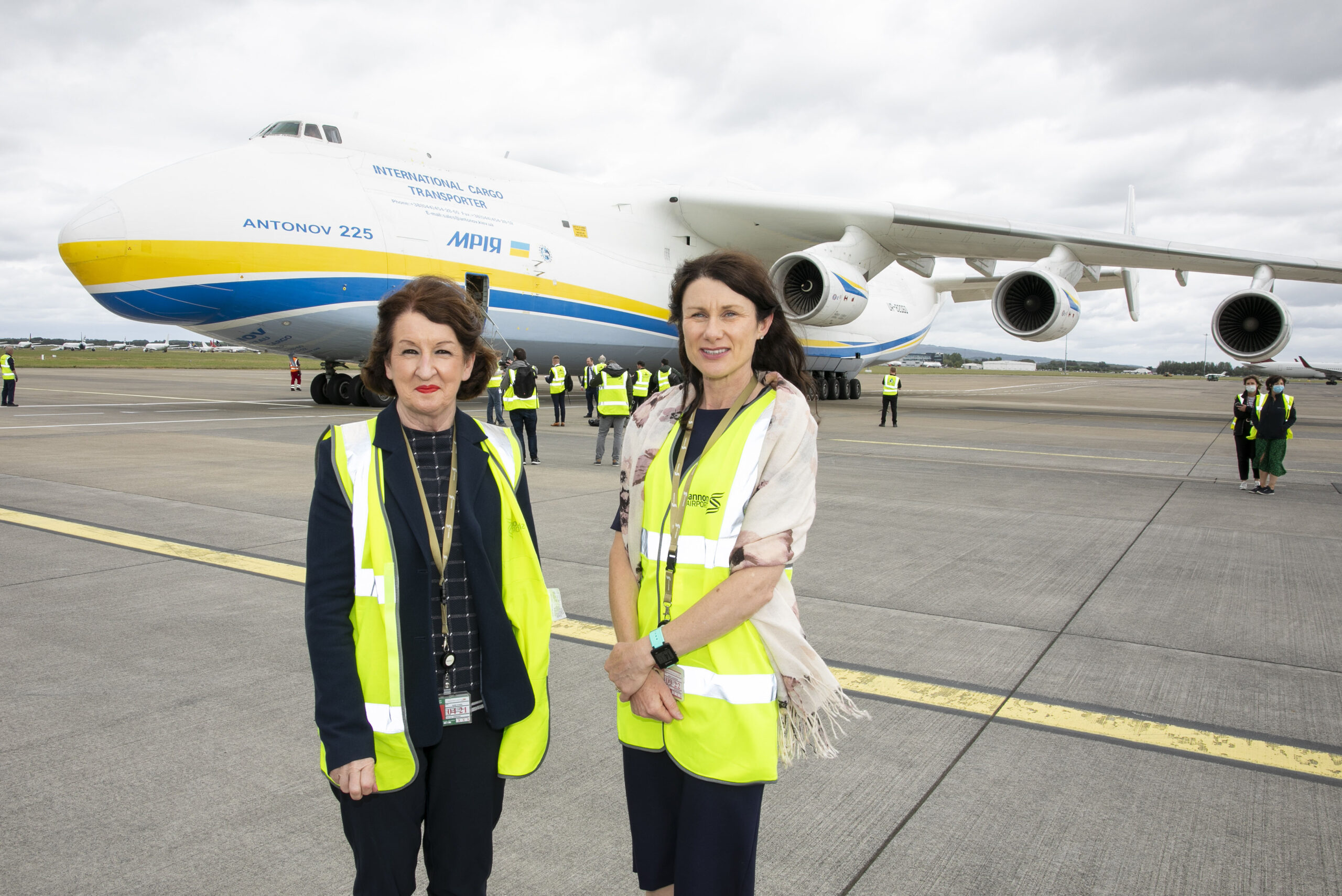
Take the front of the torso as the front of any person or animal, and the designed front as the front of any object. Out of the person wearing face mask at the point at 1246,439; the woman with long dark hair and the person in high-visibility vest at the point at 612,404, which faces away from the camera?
the person in high-visibility vest

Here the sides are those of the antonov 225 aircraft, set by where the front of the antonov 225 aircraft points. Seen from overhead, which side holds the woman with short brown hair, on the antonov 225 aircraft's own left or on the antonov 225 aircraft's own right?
on the antonov 225 aircraft's own left

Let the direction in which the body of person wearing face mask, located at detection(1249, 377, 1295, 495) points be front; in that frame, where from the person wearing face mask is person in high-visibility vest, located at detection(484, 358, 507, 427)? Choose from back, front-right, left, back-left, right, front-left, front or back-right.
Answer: right

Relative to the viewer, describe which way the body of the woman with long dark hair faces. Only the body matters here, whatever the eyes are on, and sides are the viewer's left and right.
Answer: facing the viewer and to the left of the viewer

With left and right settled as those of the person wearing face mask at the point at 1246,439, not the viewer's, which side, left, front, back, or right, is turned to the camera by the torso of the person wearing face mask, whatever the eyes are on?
front

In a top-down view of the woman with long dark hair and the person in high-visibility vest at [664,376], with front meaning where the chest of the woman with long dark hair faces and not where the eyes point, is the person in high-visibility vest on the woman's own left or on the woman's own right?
on the woman's own right

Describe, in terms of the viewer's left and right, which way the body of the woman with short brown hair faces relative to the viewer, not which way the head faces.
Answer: facing the viewer

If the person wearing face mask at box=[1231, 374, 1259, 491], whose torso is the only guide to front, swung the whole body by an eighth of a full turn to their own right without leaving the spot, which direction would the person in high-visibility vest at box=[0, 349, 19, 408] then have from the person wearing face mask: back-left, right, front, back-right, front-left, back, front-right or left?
front-right

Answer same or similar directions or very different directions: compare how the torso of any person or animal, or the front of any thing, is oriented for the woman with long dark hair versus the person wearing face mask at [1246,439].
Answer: same or similar directions

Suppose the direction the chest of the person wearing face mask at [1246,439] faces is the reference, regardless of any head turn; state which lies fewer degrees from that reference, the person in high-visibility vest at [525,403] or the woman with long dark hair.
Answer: the woman with long dark hair

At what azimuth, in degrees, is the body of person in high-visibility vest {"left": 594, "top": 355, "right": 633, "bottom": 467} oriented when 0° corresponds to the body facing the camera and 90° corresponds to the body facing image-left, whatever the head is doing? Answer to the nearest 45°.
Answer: approximately 180°
